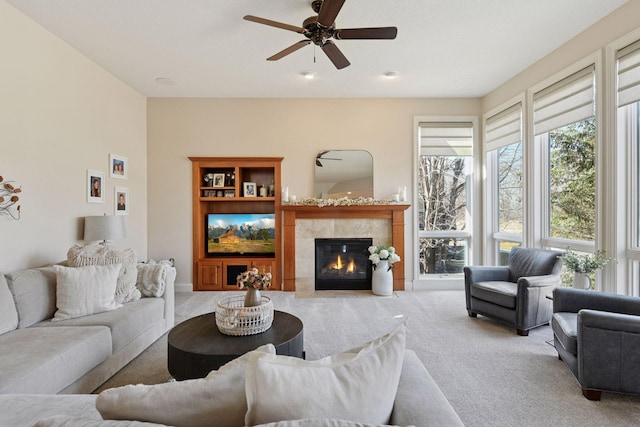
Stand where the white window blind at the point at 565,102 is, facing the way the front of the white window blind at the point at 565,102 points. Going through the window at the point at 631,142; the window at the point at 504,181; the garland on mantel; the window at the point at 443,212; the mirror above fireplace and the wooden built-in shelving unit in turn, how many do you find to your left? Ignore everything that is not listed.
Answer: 1

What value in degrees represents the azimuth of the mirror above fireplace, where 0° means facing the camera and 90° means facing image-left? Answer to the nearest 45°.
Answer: approximately 0°

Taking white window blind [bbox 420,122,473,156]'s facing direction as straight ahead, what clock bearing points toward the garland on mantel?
The garland on mantel is roughly at 2 o'clock from the white window blind.

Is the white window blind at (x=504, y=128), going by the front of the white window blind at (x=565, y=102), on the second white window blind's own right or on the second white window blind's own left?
on the second white window blind's own right

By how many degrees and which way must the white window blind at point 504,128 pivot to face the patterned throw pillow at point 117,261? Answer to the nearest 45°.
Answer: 0° — it already faces it

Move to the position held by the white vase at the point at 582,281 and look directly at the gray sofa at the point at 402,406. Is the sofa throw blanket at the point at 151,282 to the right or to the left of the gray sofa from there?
right

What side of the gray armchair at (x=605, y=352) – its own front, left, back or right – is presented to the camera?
left

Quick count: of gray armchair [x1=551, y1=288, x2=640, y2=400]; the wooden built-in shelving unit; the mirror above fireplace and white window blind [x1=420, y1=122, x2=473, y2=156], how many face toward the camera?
3

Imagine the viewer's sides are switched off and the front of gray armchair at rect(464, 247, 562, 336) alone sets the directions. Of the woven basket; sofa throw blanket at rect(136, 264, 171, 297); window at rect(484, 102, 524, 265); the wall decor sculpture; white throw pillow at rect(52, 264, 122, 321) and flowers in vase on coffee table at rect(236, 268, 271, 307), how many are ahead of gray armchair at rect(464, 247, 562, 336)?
5

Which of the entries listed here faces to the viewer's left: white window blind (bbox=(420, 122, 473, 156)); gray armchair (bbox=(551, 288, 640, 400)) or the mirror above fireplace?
the gray armchair

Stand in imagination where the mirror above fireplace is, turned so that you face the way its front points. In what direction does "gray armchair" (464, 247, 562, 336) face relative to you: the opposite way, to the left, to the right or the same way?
to the right

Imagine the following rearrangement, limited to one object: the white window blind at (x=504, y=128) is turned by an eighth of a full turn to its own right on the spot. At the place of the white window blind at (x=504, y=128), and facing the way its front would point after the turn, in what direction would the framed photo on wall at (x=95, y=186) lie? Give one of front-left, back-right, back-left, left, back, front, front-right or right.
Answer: front-left

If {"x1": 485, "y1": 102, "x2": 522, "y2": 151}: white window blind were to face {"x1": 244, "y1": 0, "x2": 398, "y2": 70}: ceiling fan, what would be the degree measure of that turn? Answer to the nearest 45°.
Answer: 0° — it already faces it

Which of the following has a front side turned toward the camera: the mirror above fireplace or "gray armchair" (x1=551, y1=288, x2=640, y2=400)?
the mirror above fireplace

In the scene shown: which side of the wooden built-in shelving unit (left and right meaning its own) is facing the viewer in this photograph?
front

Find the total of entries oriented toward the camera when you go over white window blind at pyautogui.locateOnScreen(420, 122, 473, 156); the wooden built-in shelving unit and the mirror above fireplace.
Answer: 3

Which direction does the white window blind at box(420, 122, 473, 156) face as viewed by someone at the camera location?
facing the viewer

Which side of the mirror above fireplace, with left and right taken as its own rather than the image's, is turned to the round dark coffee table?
front

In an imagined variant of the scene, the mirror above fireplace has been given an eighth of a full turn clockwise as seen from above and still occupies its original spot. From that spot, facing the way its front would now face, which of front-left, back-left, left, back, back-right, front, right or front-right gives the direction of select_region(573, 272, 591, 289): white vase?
left

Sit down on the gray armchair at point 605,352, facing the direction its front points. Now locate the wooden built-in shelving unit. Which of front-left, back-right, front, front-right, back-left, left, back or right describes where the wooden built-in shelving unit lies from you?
front

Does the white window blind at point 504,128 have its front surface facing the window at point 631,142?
no
